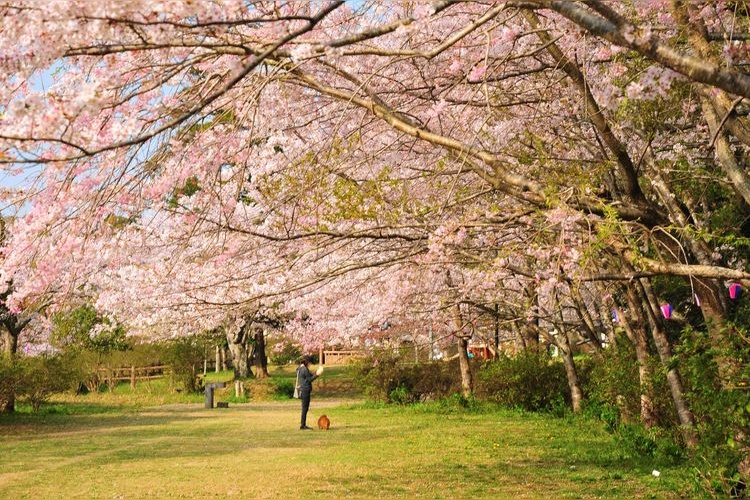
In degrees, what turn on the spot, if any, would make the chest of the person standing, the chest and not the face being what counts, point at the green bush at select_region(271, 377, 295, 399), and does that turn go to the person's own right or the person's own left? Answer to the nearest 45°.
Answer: approximately 90° to the person's own left

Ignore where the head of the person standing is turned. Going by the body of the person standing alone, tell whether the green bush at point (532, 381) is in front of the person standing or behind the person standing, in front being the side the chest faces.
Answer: in front

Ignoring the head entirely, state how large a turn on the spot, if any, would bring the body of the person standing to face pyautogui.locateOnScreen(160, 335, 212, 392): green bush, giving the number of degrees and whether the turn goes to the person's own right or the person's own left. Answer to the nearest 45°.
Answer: approximately 90° to the person's own left

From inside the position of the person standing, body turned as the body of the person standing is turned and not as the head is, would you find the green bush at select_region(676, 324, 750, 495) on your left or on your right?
on your right

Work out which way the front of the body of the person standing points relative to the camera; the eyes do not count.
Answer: to the viewer's right
